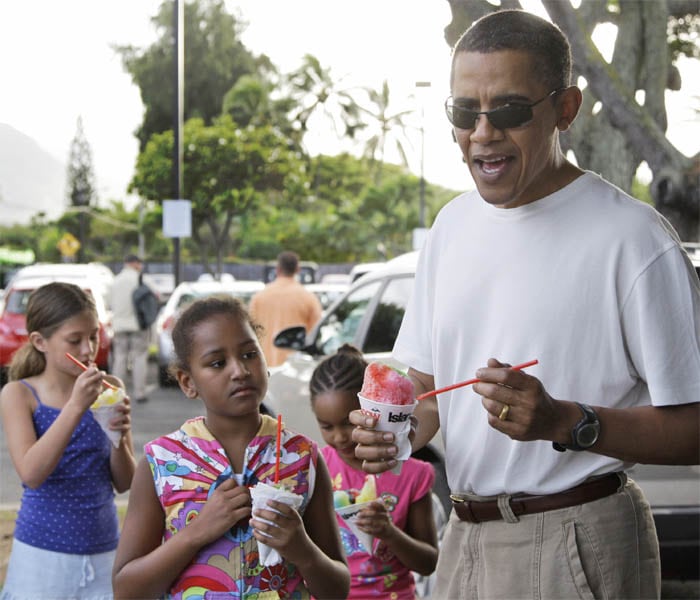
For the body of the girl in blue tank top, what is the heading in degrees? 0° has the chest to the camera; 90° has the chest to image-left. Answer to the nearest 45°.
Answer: approximately 315°

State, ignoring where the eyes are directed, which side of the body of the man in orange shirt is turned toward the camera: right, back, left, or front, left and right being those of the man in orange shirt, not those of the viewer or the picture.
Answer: back

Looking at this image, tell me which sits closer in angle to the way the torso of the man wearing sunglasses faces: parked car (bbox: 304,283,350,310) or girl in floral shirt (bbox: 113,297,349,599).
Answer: the girl in floral shirt

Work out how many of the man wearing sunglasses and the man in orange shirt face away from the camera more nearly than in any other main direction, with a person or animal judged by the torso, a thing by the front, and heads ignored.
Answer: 1

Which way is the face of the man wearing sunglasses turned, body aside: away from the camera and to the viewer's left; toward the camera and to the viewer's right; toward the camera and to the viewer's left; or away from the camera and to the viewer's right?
toward the camera and to the viewer's left

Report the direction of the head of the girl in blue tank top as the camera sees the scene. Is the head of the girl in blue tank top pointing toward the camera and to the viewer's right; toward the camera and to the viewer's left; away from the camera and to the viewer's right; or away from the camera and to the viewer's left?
toward the camera and to the viewer's right

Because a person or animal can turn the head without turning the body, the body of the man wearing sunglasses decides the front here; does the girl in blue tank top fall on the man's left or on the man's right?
on the man's right

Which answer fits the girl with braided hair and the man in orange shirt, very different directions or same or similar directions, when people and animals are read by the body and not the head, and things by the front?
very different directions

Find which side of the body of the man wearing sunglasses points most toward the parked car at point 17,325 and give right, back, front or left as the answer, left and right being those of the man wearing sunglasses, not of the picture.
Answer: right

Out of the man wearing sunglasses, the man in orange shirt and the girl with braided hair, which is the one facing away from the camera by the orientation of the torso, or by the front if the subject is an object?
the man in orange shirt

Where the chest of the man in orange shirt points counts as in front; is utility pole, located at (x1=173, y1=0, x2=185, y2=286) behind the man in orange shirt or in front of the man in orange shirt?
in front

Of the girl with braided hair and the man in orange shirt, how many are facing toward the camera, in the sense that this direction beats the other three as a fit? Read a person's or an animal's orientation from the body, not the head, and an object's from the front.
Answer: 1
